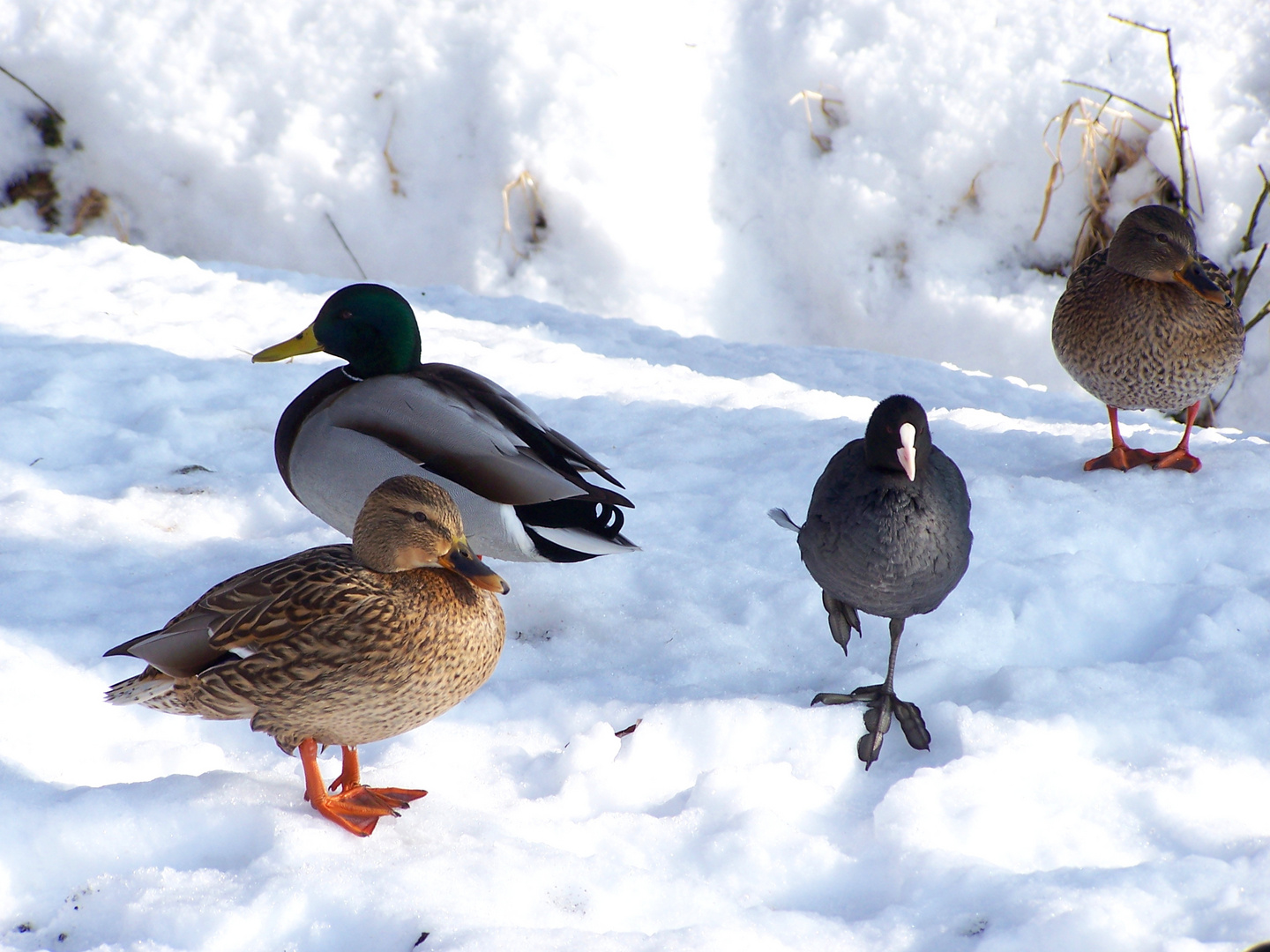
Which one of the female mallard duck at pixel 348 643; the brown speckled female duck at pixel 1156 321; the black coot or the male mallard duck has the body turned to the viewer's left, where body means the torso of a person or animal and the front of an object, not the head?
the male mallard duck

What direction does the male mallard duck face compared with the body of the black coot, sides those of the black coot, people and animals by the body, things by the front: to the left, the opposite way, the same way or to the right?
to the right

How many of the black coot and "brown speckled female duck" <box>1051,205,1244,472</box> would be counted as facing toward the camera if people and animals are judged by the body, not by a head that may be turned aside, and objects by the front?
2

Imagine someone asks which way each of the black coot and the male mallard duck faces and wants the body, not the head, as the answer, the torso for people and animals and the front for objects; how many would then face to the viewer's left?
1

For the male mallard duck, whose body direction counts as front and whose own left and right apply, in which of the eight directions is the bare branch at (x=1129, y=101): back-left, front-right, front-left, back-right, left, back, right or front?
back-right

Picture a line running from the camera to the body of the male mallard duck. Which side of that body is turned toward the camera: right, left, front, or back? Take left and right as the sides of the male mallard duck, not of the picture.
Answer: left

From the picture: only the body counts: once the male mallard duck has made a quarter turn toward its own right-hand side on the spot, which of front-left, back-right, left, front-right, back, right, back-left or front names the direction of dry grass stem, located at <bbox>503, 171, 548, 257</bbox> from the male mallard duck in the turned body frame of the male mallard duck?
front

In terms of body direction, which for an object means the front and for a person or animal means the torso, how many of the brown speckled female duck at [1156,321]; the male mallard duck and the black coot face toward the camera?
2
